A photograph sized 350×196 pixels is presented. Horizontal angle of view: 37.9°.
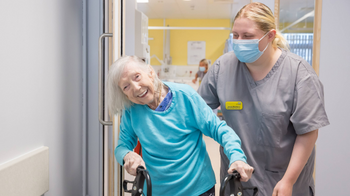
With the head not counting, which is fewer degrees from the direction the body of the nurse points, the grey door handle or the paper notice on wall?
the grey door handle

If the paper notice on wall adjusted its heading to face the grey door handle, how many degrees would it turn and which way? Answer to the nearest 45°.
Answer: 0° — it already faces it

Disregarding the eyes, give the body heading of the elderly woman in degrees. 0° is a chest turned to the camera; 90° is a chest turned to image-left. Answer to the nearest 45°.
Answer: approximately 0°

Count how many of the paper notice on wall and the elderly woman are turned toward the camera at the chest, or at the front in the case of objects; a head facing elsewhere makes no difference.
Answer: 2

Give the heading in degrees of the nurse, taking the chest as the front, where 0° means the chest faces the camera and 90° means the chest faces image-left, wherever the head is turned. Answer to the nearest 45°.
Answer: approximately 45°

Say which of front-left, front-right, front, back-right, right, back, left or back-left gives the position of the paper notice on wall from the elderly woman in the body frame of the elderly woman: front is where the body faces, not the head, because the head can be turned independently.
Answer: back

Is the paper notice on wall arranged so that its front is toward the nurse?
yes
